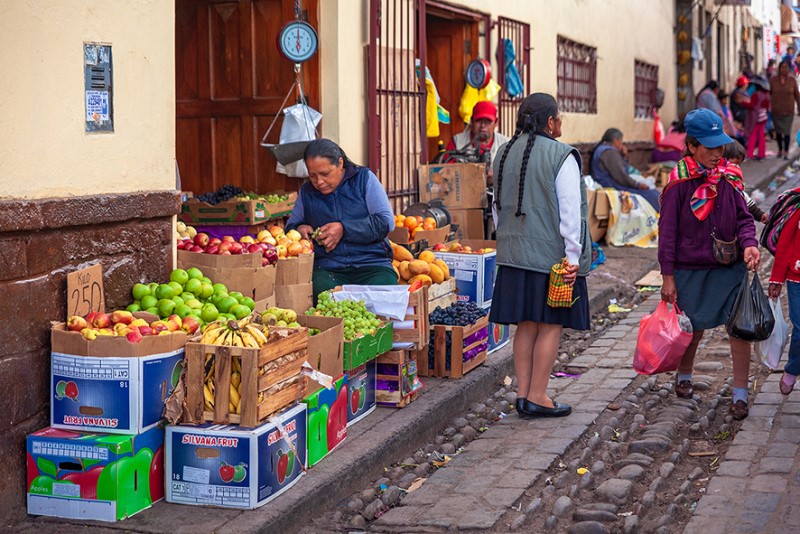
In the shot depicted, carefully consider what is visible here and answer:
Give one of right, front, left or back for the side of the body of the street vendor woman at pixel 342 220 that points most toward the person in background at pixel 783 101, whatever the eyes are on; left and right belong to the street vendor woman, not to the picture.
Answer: back

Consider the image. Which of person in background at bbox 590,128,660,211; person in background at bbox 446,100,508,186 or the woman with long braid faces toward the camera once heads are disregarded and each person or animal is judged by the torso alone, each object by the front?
person in background at bbox 446,100,508,186

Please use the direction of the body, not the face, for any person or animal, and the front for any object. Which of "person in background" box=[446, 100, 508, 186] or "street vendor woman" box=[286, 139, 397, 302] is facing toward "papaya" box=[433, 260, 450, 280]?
the person in background

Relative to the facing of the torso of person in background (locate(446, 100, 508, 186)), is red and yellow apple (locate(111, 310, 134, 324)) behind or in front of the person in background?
in front

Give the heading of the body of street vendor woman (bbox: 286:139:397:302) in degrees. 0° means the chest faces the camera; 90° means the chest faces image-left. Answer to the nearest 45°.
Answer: approximately 45°

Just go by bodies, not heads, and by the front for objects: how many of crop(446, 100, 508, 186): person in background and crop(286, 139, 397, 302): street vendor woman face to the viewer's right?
0
